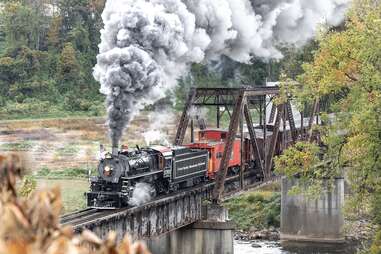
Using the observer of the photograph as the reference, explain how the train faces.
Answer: facing the viewer and to the left of the viewer

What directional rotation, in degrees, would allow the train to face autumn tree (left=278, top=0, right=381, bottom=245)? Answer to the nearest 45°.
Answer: approximately 90° to its left
